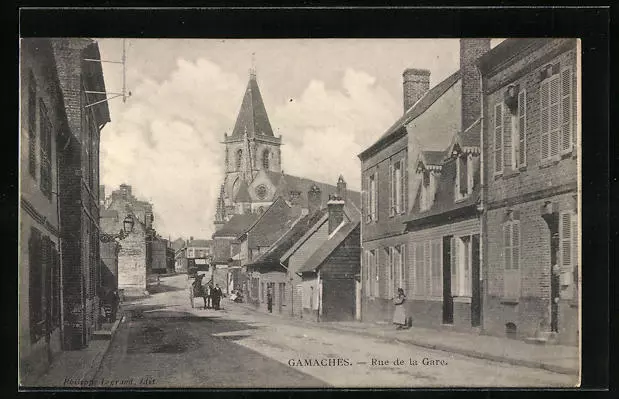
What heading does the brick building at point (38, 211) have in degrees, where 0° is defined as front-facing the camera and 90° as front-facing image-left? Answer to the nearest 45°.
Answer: approximately 270°

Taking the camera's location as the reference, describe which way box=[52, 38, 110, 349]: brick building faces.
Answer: facing to the right of the viewer

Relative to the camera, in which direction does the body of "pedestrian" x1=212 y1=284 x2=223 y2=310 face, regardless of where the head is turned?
toward the camera

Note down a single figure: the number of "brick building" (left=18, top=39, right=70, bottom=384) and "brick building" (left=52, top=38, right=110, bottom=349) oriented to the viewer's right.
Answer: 2

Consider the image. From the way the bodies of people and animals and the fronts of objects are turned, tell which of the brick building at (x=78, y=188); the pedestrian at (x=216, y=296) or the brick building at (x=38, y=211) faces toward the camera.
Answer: the pedestrian
